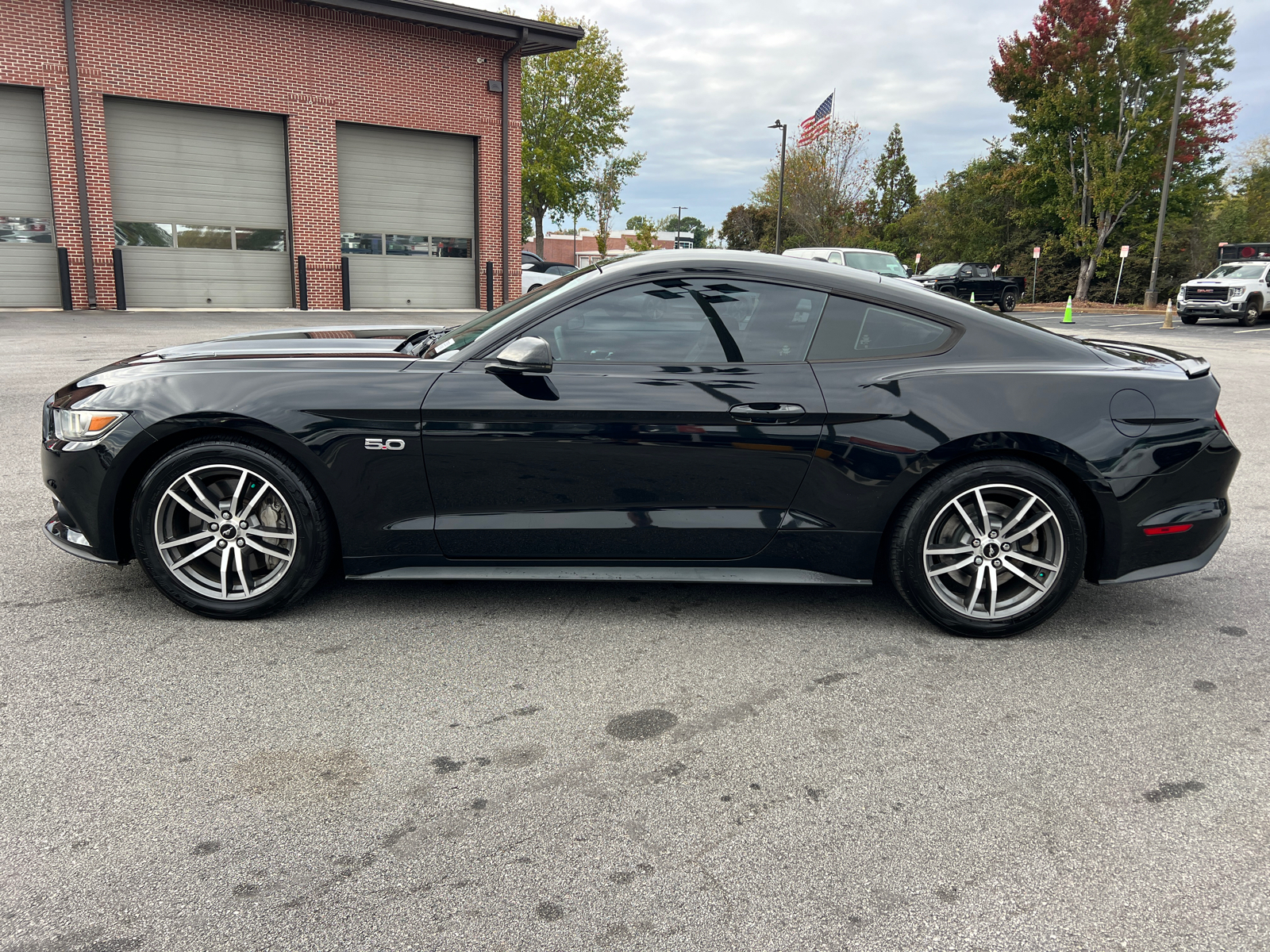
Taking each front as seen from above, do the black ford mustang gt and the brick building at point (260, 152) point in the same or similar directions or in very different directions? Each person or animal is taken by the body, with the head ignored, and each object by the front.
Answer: very different directions

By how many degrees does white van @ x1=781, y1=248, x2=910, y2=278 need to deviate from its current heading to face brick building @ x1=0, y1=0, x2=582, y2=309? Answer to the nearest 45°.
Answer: approximately 135° to its right

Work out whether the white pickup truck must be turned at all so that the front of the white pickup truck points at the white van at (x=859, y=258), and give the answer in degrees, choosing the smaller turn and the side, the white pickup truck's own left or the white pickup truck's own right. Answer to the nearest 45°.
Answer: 0° — it already faces it

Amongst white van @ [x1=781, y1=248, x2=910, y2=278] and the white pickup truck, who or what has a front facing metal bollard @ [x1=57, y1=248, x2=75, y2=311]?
the white pickup truck

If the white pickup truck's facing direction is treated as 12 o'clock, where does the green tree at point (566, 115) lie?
The green tree is roughly at 2 o'clock from the white pickup truck.

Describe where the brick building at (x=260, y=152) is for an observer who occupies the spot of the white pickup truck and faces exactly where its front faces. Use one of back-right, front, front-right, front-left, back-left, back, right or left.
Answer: front

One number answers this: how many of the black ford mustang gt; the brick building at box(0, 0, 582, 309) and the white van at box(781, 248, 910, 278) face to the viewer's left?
1

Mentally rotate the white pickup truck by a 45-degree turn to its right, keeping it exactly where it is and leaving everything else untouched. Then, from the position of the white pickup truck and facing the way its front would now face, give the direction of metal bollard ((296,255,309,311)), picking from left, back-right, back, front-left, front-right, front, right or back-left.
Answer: front-left

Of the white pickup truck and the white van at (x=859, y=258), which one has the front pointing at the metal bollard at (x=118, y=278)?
the white pickup truck

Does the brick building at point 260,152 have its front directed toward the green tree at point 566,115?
no

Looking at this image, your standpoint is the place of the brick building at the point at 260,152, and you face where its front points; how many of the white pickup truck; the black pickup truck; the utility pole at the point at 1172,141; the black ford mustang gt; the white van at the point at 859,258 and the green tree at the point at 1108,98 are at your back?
0

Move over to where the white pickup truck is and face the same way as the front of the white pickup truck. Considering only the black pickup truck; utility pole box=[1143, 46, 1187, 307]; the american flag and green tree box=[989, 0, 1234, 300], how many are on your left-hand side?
0

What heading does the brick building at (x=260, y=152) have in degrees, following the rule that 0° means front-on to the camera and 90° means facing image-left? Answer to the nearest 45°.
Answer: approximately 315°

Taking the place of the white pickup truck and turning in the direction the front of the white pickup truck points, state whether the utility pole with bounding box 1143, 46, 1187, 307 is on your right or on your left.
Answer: on your right

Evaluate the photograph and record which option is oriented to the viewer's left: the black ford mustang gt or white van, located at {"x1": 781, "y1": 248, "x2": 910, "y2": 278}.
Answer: the black ford mustang gt

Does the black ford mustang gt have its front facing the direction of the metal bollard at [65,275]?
no

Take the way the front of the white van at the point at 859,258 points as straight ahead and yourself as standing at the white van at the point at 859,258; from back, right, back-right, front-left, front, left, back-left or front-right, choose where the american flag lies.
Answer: back-left

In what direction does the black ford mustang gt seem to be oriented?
to the viewer's left
